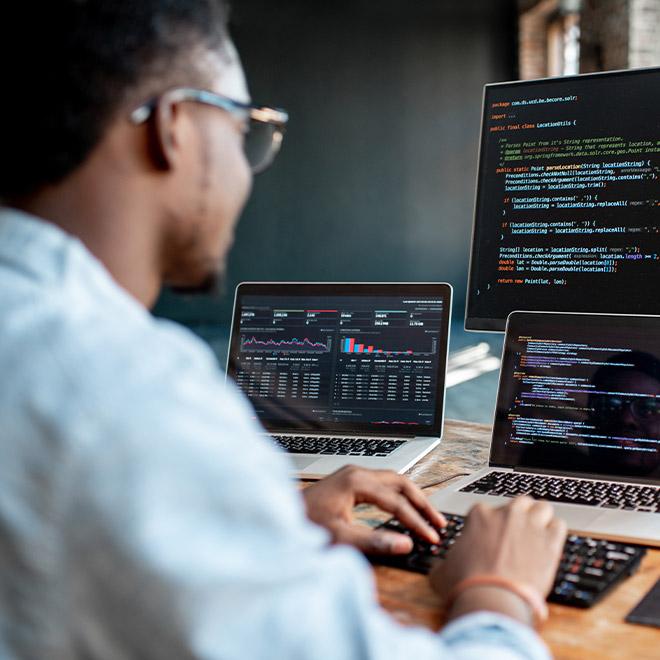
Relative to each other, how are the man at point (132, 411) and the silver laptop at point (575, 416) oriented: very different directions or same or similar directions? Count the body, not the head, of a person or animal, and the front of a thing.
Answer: very different directions

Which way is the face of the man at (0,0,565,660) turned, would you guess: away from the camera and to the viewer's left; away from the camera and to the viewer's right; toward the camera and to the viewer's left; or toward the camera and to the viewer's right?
away from the camera and to the viewer's right

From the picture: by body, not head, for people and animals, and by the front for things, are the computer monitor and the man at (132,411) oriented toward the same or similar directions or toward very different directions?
very different directions

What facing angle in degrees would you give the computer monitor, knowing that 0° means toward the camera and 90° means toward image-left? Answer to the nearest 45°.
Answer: approximately 45°

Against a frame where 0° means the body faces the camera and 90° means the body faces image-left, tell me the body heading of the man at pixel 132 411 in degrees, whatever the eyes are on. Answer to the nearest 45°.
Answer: approximately 225°
